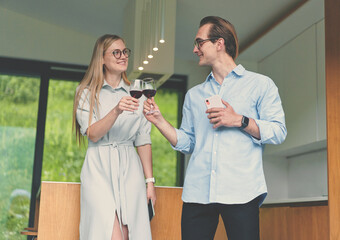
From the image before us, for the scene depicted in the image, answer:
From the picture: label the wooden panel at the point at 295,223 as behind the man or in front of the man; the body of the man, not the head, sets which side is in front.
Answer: behind

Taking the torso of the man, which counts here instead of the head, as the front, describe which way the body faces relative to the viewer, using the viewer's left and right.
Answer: facing the viewer and to the left of the viewer

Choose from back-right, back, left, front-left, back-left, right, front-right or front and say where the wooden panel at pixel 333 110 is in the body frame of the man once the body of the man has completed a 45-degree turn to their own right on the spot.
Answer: back-right

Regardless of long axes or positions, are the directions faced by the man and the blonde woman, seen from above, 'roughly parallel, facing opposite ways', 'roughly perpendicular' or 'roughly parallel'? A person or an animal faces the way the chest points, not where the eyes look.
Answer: roughly perpendicular

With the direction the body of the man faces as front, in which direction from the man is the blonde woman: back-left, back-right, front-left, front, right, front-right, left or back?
right

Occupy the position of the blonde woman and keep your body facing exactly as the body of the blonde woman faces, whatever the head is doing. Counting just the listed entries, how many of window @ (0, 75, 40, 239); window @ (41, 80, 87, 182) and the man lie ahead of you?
1

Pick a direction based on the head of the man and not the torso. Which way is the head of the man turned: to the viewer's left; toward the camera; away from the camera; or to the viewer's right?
to the viewer's left

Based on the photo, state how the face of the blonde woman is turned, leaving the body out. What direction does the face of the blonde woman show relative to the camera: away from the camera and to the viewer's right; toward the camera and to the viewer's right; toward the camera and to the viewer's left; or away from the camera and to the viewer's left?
toward the camera and to the viewer's right

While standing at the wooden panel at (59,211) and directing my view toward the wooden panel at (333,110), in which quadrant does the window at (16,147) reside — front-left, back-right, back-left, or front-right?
back-left

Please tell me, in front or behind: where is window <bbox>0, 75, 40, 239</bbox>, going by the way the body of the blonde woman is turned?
behind

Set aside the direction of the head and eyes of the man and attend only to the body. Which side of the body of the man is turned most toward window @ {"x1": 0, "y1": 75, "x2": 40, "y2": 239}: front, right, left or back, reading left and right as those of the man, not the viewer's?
right

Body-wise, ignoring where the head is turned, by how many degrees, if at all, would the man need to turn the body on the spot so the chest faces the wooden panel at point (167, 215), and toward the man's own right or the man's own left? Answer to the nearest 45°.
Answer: approximately 135° to the man's own right

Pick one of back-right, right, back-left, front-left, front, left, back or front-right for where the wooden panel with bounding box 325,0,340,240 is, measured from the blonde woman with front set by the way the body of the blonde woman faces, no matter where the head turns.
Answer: front-left

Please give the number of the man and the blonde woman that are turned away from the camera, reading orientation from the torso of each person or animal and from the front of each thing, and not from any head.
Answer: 0
